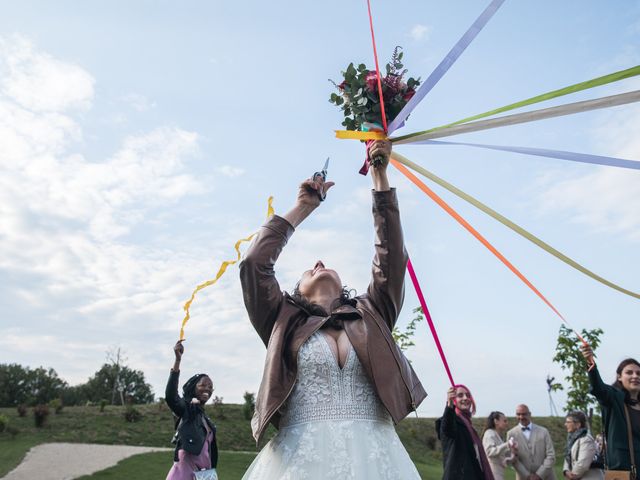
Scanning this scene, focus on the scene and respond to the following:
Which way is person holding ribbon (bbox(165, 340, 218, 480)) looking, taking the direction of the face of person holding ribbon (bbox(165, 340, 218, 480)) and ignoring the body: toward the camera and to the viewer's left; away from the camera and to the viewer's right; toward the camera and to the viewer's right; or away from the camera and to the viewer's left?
toward the camera and to the viewer's right

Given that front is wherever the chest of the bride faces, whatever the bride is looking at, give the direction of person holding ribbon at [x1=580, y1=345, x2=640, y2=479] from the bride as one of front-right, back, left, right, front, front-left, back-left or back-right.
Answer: back-left

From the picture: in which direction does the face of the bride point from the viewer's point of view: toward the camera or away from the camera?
toward the camera

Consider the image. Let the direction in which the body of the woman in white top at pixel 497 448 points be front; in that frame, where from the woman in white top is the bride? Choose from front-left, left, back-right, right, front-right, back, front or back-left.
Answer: right

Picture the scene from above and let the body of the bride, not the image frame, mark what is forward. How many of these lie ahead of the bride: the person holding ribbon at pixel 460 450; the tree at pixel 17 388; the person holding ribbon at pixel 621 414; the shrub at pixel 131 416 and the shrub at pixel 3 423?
0

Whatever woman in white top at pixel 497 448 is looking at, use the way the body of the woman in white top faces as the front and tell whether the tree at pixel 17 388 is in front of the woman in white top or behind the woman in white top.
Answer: behind

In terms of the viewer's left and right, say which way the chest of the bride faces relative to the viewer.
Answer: facing the viewer

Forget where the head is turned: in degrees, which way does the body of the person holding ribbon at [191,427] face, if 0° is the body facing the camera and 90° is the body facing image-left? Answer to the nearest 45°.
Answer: approximately 315°

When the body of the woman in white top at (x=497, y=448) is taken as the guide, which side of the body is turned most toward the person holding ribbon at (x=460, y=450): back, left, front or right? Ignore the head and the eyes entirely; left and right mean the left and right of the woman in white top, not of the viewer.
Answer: right
